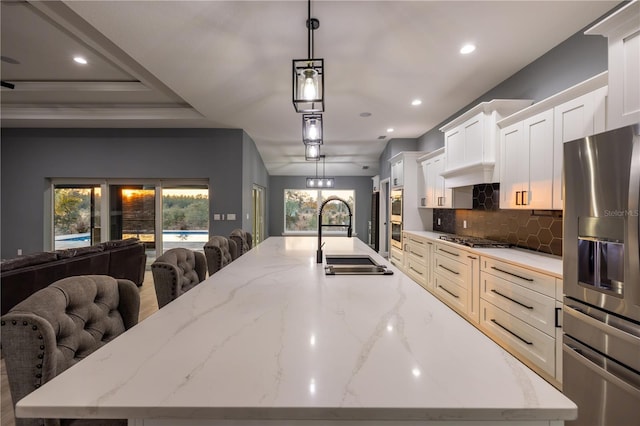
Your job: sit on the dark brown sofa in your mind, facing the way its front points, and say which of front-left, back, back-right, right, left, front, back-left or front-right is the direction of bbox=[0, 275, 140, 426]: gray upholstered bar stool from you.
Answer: back-left

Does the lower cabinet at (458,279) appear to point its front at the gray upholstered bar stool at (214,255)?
yes

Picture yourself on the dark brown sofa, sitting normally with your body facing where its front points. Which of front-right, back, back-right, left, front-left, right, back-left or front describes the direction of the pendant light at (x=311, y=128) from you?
back

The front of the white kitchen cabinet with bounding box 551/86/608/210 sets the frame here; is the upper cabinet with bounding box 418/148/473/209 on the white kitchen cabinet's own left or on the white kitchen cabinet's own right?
on the white kitchen cabinet's own right

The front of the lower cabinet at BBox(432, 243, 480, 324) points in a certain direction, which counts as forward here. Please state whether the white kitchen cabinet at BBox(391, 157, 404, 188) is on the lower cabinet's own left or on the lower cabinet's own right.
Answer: on the lower cabinet's own right

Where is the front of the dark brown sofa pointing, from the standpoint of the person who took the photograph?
facing away from the viewer and to the left of the viewer

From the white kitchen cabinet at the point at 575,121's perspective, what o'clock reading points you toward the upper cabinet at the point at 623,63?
The upper cabinet is roughly at 10 o'clock from the white kitchen cabinet.

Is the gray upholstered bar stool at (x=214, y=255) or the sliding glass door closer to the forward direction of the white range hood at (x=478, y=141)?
the gray upholstered bar stool

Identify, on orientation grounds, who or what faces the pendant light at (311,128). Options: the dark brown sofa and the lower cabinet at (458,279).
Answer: the lower cabinet

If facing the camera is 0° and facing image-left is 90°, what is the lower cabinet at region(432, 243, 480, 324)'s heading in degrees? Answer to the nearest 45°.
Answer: approximately 45°
